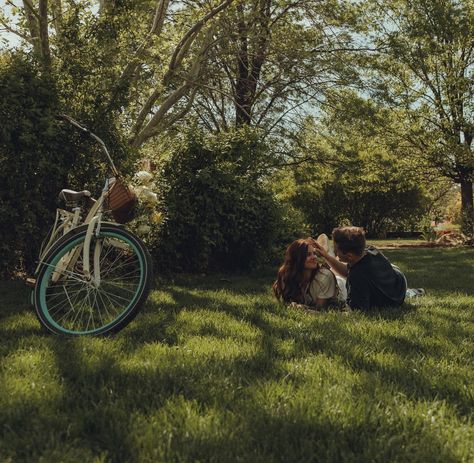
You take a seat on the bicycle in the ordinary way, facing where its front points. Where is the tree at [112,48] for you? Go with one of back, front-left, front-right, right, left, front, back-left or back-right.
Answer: back-left

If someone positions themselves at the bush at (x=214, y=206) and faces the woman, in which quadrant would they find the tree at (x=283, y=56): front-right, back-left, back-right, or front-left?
back-left

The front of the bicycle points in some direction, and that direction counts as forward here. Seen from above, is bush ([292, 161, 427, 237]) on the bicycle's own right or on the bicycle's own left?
on the bicycle's own left

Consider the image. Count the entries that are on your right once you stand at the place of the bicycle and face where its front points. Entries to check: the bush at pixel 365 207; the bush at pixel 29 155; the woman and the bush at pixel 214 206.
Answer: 0

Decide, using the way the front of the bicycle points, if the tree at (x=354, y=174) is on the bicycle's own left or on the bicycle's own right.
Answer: on the bicycle's own left

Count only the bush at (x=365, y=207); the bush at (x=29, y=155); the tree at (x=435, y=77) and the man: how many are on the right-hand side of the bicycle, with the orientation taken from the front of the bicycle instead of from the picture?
0

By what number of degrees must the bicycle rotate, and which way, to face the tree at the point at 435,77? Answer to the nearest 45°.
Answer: approximately 90° to its left

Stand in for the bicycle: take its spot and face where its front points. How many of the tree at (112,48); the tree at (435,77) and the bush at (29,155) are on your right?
0

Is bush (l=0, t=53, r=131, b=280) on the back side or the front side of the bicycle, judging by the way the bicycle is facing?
on the back side

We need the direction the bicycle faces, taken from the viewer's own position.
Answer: facing the viewer and to the right of the viewer

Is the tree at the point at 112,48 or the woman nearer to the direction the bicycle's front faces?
the woman
